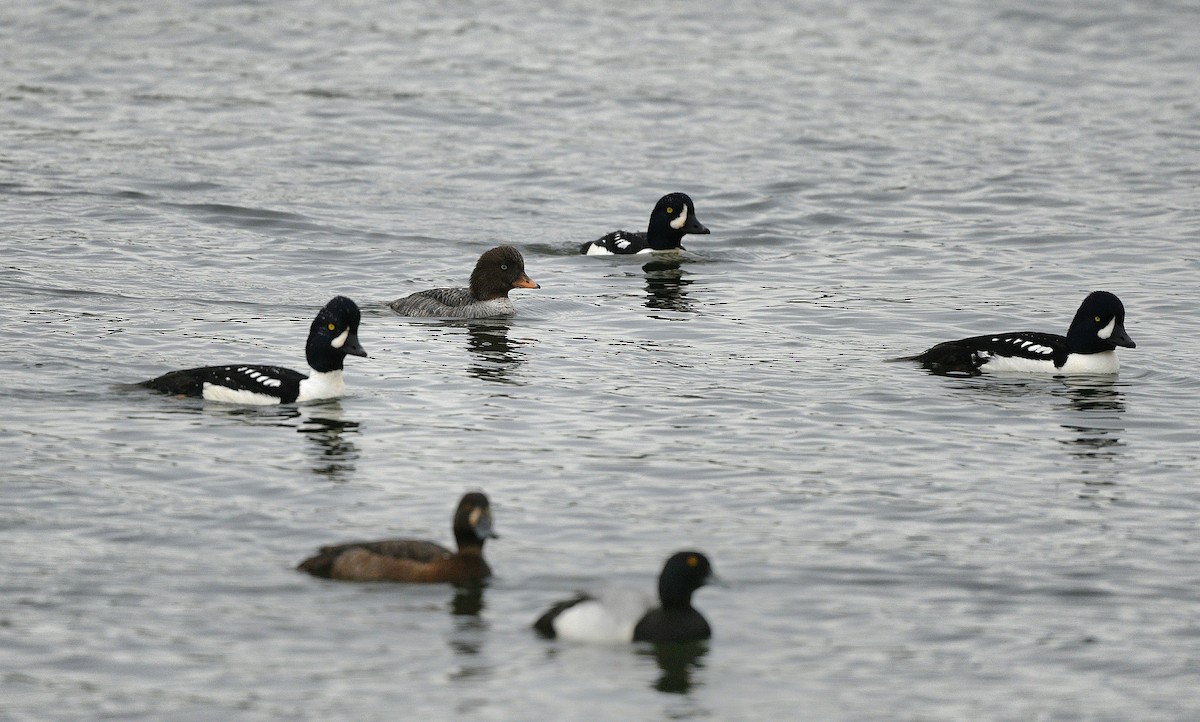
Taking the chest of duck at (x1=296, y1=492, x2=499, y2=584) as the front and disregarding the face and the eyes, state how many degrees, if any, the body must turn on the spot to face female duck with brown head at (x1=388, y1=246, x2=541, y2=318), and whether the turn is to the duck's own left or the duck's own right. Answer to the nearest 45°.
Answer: approximately 90° to the duck's own left

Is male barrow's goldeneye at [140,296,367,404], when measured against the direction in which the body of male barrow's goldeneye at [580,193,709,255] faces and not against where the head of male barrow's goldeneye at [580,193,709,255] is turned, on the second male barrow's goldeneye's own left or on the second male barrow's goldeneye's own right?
on the second male barrow's goldeneye's own right

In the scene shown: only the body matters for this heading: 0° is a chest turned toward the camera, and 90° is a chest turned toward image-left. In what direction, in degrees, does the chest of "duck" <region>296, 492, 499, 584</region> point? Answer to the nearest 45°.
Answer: approximately 270°

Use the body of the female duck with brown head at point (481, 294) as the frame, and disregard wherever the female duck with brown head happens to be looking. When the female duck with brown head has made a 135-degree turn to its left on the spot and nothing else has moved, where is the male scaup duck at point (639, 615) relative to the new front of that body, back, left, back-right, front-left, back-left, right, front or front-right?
back-left

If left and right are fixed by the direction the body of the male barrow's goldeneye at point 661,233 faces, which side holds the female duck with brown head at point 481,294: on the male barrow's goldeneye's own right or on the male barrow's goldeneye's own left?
on the male barrow's goldeneye's own right

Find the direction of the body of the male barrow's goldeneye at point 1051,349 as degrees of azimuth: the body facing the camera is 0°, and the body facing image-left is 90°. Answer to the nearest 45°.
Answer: approximately 270°

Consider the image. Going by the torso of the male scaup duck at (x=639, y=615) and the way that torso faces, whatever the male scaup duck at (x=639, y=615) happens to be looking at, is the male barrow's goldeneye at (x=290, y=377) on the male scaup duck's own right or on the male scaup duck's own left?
on the male scaup duck's own left

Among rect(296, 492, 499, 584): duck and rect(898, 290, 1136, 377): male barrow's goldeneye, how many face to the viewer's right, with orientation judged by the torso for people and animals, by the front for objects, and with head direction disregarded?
2

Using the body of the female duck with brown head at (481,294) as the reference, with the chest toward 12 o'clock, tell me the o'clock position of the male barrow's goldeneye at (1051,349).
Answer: The male barrow's goldeneye is roughly at 1 o'clock from the female duck with brown head.

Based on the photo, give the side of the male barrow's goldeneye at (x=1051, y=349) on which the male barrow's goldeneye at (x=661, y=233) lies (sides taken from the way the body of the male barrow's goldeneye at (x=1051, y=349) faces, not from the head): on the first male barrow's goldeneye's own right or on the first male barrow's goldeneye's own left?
on the first male barrow's goldeneye's own left

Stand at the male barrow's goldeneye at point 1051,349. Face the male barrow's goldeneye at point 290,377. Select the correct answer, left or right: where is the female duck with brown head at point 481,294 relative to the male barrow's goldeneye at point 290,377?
right

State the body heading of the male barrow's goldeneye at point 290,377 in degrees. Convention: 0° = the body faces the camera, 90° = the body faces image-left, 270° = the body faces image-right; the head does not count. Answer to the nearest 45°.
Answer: approximately 270°

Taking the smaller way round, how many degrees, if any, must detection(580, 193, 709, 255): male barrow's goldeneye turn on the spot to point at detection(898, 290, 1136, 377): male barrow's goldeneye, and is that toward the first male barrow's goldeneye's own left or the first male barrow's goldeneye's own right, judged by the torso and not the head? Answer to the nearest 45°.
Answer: approximately 45° to the first male barrow's goldeneye's own right

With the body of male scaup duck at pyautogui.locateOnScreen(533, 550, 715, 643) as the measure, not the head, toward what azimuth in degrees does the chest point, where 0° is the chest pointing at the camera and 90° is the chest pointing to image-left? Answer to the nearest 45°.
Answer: approximately 270°

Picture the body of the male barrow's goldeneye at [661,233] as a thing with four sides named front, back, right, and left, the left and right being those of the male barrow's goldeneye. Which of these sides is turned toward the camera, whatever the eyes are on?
right
